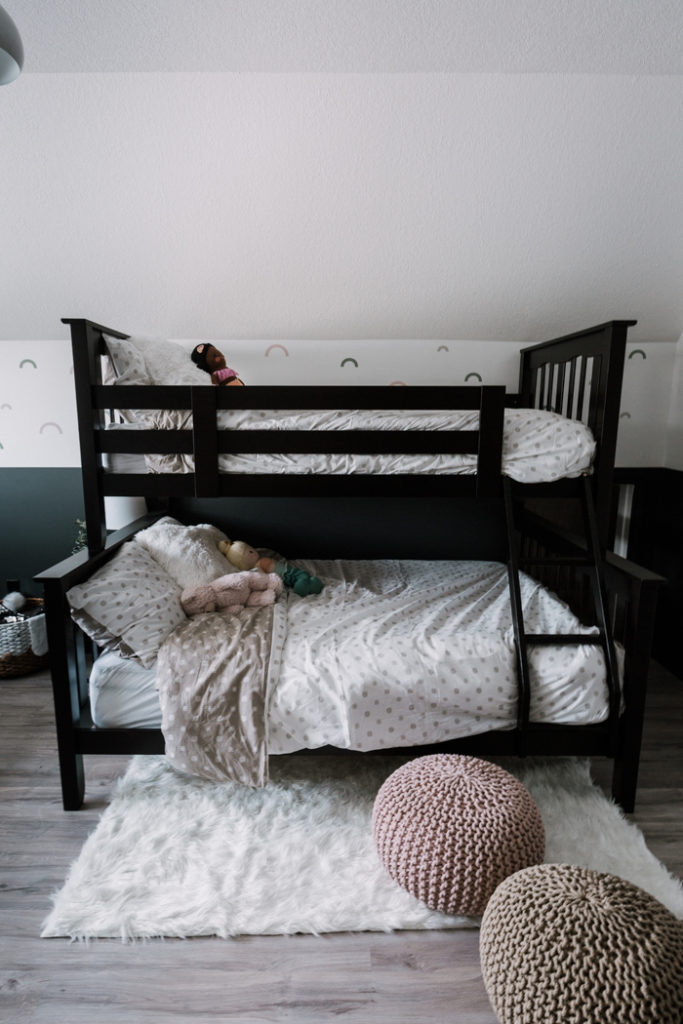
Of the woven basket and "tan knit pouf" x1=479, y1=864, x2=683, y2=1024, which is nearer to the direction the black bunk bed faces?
the tan knit pouf

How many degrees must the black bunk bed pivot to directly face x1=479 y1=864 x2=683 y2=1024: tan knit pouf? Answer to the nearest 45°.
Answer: approximately 90° to its right
